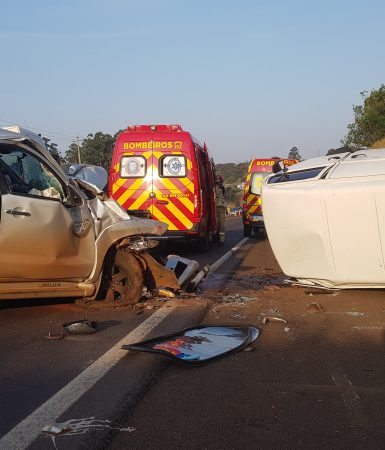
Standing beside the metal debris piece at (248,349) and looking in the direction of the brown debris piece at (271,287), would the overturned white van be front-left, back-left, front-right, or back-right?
front-right

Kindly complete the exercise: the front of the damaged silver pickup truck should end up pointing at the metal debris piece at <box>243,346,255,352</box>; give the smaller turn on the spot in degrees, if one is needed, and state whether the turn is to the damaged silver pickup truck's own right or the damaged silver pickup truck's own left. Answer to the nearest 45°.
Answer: approximately 45° to the damaged silver pickup truck's own right

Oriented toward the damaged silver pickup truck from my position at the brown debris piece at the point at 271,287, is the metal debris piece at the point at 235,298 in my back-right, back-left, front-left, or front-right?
front-left

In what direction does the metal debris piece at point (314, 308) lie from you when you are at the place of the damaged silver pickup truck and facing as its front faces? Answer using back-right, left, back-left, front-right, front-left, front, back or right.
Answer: front
